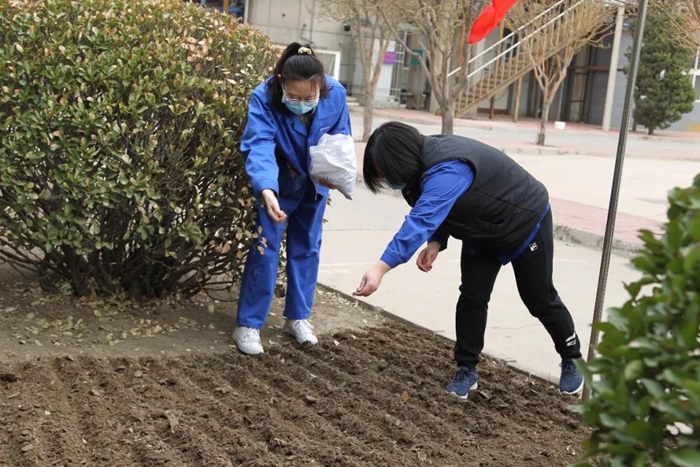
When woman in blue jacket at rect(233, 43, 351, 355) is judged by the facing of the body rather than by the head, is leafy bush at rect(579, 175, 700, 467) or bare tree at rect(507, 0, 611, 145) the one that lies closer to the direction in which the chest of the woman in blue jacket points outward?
the leafy bush

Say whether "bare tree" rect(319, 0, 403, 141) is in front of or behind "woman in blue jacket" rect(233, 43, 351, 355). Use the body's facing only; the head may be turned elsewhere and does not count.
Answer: behind

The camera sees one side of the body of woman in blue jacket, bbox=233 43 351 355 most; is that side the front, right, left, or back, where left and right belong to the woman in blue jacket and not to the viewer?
front

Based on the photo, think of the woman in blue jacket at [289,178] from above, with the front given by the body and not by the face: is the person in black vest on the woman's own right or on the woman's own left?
on the woman's own left

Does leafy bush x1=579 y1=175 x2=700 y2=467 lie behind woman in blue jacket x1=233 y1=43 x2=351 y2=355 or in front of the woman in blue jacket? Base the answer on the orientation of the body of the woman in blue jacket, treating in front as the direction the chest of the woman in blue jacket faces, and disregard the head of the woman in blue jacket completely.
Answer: in front

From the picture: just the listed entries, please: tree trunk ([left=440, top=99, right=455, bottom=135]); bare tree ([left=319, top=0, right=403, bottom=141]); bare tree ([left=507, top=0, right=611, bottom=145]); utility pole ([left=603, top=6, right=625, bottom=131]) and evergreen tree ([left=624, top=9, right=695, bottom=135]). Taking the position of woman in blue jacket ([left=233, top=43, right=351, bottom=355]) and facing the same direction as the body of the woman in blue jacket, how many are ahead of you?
0

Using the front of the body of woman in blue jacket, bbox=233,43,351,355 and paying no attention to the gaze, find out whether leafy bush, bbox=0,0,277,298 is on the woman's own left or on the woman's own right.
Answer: on the woman's own right

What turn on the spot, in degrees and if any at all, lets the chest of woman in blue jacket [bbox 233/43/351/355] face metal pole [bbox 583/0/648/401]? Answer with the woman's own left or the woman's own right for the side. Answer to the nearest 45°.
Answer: approximately 45° to the woman's own left

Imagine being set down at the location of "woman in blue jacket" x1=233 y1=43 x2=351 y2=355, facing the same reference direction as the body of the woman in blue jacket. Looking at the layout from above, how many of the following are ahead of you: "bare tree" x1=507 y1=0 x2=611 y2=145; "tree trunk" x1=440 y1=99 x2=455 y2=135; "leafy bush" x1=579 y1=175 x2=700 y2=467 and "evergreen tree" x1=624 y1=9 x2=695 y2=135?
1

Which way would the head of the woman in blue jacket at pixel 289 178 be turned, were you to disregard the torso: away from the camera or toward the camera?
toward the camera

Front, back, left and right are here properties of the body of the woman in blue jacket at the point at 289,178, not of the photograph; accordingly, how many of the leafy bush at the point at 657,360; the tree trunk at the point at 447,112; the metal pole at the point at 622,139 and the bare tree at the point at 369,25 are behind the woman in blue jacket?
2

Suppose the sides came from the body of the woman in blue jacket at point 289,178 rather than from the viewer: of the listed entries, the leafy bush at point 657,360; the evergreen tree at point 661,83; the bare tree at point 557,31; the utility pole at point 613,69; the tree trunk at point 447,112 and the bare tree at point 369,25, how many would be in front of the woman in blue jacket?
1

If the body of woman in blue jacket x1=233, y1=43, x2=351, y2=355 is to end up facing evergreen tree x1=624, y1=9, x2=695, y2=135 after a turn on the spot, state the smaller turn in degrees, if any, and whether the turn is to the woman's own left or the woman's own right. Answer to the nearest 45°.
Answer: approximately 135° to the woman's own left
